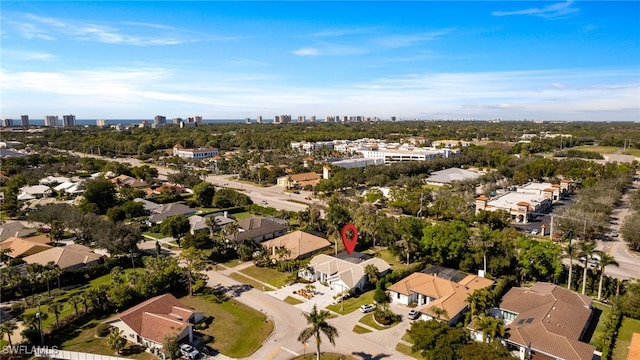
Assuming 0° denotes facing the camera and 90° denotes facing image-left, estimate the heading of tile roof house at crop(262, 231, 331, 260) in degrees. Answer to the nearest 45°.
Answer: approximately 45°

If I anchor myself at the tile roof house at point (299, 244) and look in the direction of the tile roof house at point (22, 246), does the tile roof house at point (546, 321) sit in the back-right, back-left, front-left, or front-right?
back-left

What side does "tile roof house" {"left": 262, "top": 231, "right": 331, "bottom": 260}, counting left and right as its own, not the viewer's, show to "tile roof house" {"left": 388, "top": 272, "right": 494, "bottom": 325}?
left

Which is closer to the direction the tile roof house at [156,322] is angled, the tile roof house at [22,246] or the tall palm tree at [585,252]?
the tall palm tree

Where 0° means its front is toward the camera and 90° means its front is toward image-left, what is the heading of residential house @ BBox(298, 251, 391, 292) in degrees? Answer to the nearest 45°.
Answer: approximately 45°

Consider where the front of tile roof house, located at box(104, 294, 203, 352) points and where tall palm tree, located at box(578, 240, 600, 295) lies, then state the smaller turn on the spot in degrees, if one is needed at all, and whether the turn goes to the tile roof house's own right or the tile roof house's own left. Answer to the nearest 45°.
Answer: approximately 45° to the tile roof house's own left

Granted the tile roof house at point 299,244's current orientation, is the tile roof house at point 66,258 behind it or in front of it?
in front

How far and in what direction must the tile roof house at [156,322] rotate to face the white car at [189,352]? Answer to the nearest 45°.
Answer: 0° — it already faces it

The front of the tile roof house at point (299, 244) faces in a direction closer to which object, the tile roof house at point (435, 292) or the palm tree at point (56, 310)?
the palm tree

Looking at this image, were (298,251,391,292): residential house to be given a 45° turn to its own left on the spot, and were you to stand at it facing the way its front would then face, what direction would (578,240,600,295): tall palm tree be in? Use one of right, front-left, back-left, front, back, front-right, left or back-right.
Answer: left

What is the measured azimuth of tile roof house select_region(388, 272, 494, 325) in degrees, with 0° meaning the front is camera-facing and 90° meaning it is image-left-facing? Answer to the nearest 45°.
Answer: approximately 45°

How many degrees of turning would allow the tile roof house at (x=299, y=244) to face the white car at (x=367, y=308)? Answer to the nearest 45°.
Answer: approximately 45° to its left

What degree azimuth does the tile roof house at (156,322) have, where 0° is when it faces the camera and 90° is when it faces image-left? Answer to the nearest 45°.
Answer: approximately 315°
